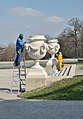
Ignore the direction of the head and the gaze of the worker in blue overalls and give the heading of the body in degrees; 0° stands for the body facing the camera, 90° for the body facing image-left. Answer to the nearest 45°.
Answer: approximately 270°

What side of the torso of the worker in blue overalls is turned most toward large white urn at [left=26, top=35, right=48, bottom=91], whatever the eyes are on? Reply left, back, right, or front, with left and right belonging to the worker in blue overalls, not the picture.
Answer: front

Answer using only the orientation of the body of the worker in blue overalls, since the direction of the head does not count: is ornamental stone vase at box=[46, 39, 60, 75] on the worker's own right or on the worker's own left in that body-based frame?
on the worker's own left
